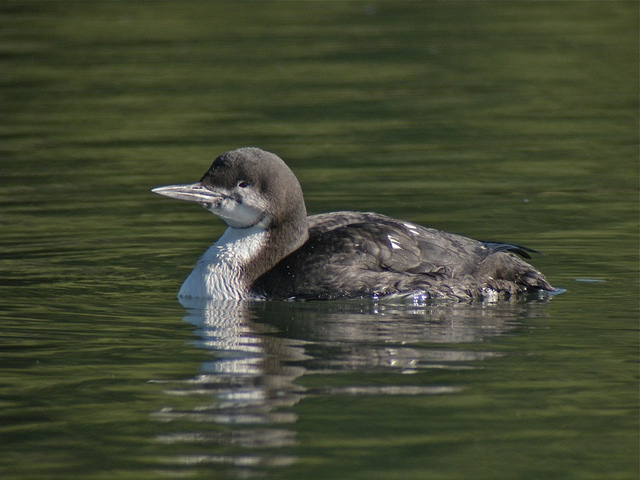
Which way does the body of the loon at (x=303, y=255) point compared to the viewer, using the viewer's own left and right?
facing to the left of the viewer
